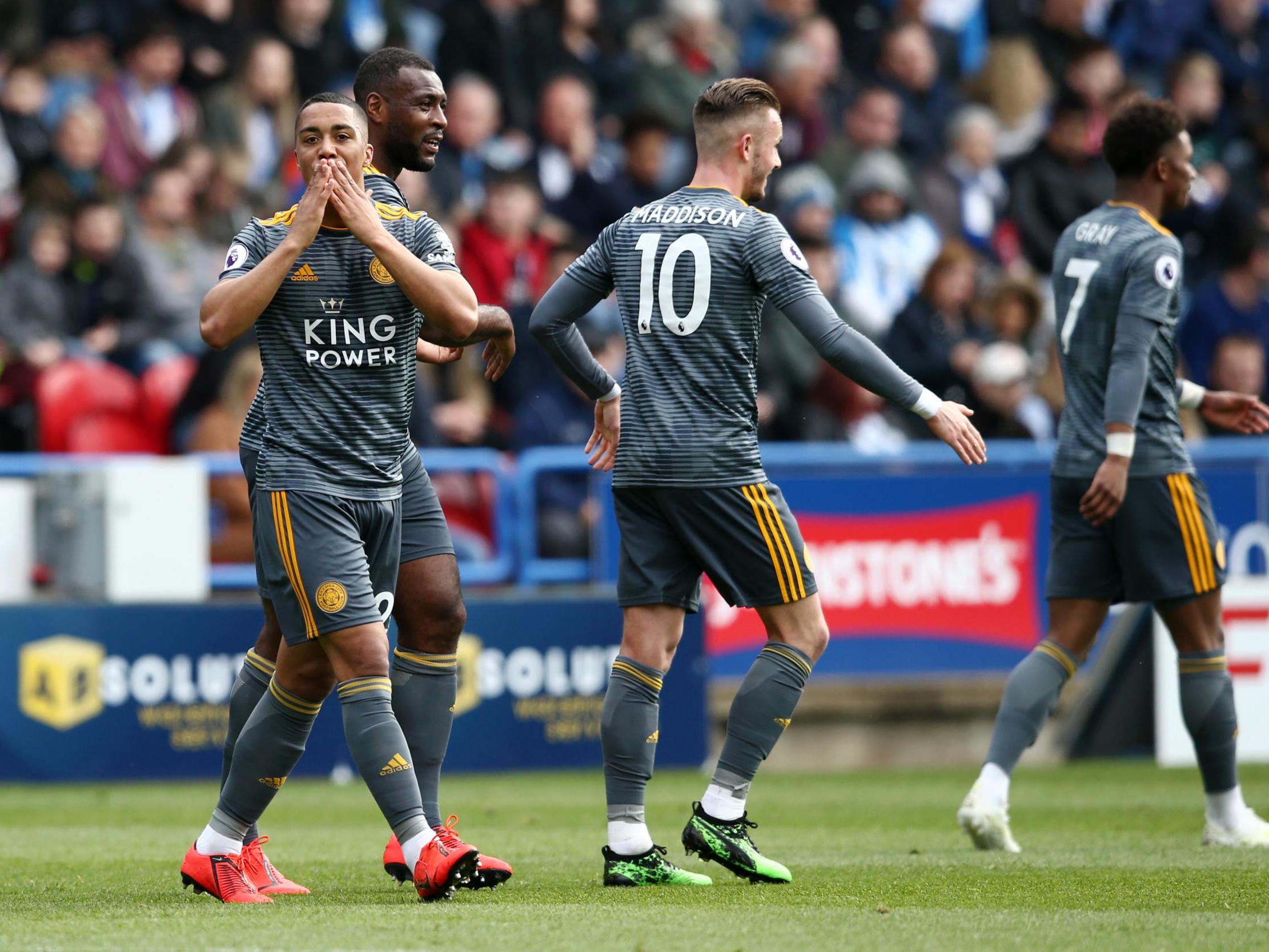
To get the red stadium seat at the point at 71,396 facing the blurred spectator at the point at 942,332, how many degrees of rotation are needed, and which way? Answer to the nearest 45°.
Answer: approximately 90° to its left

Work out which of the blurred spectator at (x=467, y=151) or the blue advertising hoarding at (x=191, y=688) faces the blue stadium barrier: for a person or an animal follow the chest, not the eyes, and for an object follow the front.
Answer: the blurred spectator

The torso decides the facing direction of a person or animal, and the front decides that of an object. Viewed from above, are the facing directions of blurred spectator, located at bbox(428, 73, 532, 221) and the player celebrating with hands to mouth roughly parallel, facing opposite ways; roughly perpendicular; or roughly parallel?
roughly parallel

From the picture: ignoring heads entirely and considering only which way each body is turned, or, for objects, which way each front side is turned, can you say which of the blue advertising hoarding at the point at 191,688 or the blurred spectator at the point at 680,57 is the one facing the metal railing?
the blurred spectator

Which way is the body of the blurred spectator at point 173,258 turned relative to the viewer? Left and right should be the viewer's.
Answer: facing the viewer

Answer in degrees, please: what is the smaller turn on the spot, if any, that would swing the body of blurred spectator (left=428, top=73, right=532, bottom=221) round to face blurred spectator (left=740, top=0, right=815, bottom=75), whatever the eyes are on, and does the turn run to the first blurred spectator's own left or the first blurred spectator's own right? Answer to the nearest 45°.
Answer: approximately 135° to the first blurred spectator's own left

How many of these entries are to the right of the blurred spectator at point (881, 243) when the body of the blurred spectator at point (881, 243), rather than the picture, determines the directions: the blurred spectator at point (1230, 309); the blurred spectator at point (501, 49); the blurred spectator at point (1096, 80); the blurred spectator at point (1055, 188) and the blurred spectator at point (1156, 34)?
1

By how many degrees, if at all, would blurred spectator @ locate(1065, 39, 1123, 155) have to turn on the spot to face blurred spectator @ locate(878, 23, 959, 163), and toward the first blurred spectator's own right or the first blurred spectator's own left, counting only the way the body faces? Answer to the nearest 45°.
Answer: approximately 90° to the first blurred spectator's own right

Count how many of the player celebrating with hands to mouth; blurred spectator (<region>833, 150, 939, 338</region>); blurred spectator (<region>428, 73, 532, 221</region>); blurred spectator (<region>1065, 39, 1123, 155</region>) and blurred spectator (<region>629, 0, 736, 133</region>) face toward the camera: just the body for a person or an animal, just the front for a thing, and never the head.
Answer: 5

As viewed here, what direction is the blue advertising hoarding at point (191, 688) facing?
toward the camera

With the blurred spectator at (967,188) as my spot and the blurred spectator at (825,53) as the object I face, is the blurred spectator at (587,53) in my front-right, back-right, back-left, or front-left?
front-left

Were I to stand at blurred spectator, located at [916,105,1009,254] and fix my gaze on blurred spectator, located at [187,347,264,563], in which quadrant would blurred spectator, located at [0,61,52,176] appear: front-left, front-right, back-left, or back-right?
front-right

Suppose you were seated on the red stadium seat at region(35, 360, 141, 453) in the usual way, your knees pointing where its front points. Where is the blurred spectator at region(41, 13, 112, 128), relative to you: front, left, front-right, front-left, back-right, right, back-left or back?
back

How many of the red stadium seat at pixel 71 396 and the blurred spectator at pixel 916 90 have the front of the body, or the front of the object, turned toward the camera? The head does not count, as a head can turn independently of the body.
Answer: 2

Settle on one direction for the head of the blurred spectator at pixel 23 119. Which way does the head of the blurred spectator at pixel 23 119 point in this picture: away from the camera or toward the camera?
toward the camera

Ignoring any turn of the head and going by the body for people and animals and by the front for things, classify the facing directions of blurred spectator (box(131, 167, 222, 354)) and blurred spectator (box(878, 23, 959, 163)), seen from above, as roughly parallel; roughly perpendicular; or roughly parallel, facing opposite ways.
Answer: roughly parallel

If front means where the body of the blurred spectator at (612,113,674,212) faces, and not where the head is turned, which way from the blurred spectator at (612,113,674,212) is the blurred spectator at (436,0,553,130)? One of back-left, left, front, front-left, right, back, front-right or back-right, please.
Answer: back-right

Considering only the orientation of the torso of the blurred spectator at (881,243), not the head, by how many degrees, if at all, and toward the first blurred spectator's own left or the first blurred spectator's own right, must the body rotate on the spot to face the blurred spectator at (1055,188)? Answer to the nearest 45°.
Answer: approximately 135° to the first blurred spectator's own left
